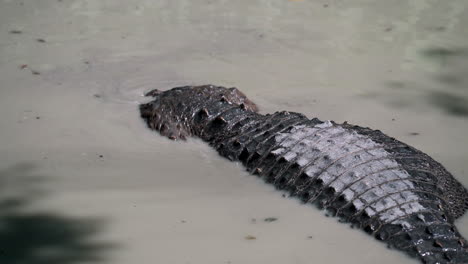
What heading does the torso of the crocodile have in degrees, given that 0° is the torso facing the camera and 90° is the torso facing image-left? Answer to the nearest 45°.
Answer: approximately 135°
